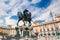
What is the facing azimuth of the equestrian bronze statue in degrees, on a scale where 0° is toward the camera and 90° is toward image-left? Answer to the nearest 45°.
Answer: approximately 45°
